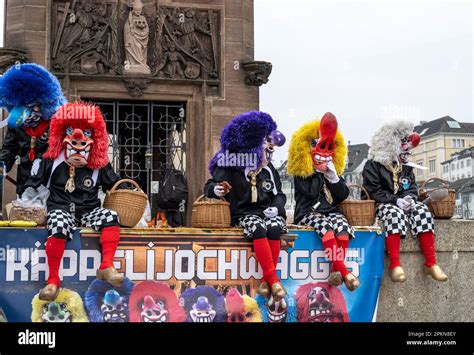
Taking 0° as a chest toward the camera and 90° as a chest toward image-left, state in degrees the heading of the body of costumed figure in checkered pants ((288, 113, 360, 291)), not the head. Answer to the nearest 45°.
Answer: approximately 315°

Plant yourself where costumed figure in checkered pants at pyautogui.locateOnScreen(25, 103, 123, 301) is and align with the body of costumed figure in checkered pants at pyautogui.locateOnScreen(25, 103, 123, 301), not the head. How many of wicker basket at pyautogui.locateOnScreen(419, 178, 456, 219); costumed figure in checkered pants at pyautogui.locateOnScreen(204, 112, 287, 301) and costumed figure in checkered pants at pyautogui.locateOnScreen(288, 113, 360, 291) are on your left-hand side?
3

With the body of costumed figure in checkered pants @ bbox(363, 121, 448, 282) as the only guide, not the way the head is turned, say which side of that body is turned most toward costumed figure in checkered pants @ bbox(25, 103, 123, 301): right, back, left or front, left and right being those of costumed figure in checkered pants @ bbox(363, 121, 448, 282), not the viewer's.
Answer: right

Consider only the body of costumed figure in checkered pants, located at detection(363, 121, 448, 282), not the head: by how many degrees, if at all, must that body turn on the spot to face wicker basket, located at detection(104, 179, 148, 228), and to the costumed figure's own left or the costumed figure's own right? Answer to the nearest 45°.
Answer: approximately 90° to the costumed figure's own right

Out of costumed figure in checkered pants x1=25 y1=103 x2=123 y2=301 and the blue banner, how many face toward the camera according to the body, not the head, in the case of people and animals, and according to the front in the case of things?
2

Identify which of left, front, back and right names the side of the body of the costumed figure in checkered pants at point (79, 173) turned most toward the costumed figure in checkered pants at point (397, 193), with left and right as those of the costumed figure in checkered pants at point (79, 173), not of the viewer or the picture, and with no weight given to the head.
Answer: left

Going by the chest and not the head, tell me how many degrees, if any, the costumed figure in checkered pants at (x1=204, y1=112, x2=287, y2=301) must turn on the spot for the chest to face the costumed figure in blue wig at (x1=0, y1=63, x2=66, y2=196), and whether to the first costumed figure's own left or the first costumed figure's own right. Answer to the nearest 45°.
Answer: approximately 135° to the first costumed figure's own right

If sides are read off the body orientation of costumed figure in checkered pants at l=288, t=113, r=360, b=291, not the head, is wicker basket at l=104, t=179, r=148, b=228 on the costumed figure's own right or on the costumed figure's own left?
on the costumed figure's own right
